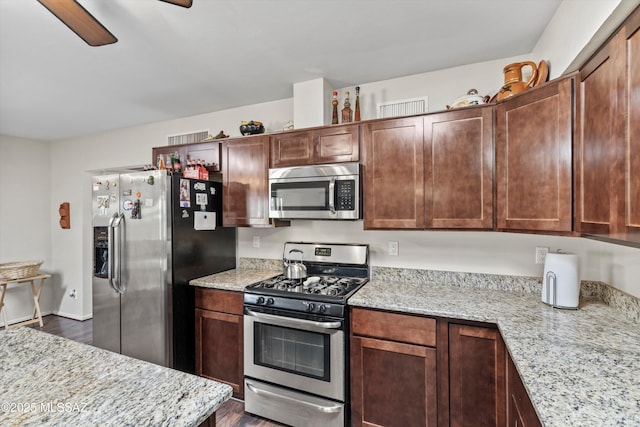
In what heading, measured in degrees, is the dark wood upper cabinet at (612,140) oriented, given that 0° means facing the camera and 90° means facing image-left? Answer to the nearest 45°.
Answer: approximately 90°

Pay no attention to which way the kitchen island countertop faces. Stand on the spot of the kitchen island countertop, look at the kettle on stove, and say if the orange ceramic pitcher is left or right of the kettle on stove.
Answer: right

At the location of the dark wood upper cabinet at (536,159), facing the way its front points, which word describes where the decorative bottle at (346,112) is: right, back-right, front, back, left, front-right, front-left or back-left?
front-right

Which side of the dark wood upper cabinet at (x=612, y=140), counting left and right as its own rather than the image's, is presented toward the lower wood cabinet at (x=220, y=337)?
front

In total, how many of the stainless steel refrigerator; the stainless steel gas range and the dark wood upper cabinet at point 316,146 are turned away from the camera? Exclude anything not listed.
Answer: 0

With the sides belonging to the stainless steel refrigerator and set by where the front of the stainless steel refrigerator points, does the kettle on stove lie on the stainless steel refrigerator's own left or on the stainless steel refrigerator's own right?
on the stainless steel refrigerator's own left

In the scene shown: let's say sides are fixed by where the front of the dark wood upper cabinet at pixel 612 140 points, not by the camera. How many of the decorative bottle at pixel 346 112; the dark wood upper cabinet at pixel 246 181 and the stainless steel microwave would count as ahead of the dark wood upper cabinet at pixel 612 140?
3

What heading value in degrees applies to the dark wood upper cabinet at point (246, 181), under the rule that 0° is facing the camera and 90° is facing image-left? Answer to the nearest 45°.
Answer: approximately 45°

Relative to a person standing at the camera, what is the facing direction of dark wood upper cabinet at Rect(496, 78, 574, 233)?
facing the viewer and to the left of the viewer

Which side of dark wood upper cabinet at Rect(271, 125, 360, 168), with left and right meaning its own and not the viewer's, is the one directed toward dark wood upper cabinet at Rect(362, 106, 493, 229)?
left

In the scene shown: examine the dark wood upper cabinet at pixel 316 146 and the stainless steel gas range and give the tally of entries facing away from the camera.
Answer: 0

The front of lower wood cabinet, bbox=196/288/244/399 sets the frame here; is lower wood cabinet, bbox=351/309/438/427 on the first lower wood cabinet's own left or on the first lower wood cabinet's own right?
on the first lower wood cabinet's own left

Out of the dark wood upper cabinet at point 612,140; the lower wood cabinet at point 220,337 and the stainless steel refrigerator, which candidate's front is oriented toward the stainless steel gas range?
the dark wood upper cabinet
